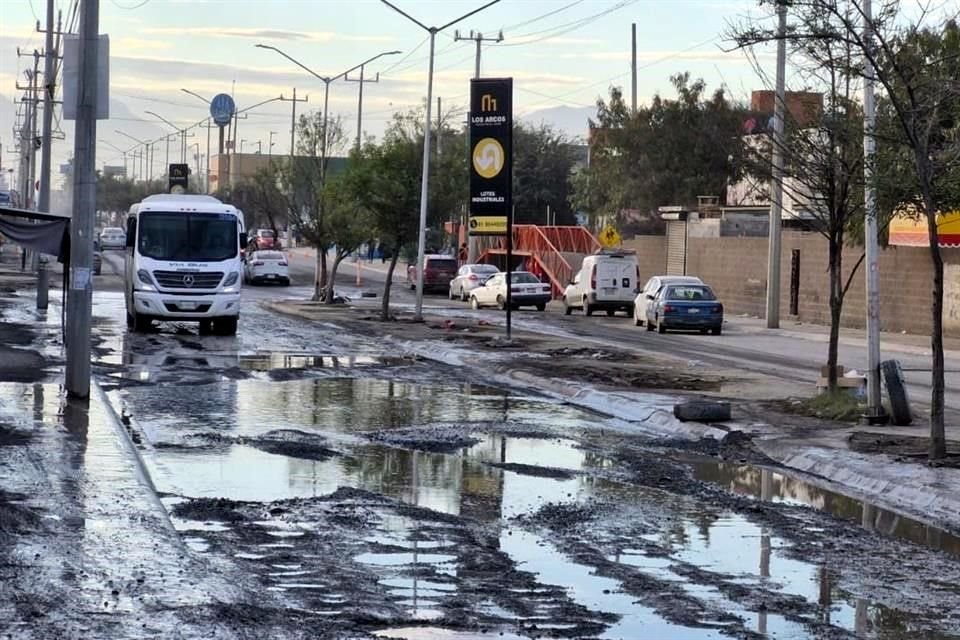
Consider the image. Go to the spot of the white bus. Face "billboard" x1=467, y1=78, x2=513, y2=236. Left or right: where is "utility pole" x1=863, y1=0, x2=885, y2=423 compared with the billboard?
right

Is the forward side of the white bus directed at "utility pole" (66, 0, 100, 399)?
yes

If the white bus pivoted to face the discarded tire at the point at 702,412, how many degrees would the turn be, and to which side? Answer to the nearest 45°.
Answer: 0° — it already faces it

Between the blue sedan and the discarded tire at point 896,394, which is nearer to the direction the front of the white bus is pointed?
the discarded tire

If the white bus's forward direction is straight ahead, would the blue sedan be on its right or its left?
on its left

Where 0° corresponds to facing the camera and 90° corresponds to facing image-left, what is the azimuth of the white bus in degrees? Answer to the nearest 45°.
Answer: approximately 0°

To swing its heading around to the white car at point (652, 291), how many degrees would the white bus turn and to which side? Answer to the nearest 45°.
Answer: approximately 135° to its left

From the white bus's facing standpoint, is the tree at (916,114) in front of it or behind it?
in front

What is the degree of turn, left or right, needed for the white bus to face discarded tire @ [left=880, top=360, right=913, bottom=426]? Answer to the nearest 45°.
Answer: approximately 45° to its left

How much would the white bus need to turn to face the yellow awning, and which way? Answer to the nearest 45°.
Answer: approximately 90° to its left

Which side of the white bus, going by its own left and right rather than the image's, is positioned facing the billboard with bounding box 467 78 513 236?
left
